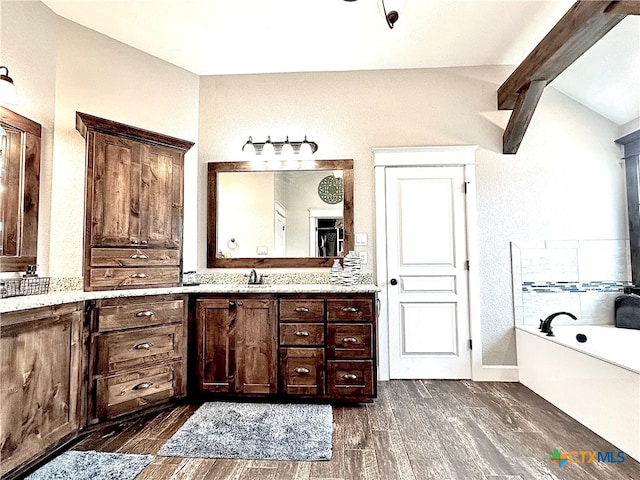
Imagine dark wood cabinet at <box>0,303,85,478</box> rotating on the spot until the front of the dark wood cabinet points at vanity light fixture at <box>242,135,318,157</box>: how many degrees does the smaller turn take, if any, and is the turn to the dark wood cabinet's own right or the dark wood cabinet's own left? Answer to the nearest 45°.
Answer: approximately 45° to the dark wood cabinet's own left

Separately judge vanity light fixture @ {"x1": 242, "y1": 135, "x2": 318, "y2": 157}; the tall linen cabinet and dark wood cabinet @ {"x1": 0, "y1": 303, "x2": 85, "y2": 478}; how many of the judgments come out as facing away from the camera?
0

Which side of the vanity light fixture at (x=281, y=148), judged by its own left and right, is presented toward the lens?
front

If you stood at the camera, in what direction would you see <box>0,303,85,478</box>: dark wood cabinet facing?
facing the viewer and to the right of the viewer

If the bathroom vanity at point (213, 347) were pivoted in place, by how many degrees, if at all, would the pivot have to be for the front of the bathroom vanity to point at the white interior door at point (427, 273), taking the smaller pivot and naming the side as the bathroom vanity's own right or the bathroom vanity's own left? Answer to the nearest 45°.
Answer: approximately 45° to the bathroom vanity's own left

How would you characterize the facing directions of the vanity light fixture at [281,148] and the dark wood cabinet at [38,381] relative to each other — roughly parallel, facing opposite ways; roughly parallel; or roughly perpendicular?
roughly perpendicular

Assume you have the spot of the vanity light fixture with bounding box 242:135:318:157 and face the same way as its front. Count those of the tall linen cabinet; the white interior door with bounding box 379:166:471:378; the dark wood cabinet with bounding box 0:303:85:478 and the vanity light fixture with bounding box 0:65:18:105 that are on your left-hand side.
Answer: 1

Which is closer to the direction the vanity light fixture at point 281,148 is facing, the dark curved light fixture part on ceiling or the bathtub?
the dark curved light fixture part on ceiling
